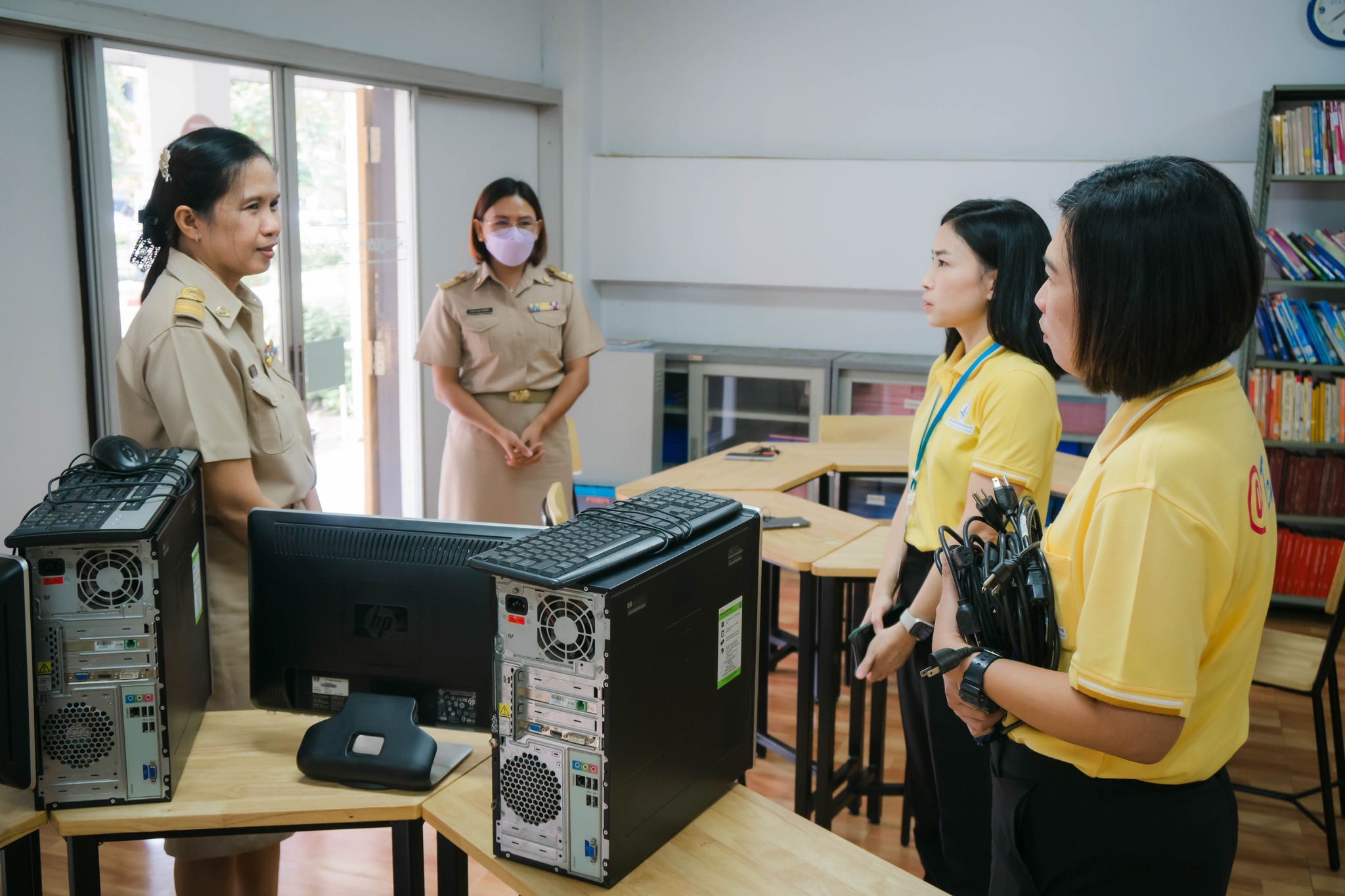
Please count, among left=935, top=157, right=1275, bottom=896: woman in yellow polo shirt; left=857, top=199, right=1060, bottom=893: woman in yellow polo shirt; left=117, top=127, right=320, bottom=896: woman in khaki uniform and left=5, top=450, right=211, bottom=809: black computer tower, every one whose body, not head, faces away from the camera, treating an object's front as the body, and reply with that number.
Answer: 1

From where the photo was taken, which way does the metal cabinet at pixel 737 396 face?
toward the camera

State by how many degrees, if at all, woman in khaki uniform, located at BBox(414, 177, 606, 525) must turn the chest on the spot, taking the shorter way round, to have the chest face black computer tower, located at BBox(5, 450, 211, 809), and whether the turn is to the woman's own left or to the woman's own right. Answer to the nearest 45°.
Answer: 0° — they already face it

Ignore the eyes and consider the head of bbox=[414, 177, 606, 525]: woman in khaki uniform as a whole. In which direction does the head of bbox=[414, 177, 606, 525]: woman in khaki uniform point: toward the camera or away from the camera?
toward the camera

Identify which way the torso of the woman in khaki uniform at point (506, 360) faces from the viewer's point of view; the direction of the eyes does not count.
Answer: toward the camera

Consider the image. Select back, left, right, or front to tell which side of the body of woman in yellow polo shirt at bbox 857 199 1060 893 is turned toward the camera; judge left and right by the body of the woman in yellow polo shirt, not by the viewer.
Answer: left

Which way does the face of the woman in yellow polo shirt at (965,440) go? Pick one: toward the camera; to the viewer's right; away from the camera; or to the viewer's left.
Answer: to the viewer's left

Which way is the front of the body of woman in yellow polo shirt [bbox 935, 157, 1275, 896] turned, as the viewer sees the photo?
to the viewer's left

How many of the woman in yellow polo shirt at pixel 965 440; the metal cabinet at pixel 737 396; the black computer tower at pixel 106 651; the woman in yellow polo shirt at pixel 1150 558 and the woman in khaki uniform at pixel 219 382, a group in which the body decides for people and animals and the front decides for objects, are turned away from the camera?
1

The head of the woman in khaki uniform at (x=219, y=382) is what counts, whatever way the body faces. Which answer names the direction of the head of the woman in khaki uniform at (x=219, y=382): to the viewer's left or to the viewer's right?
to the viewer's right

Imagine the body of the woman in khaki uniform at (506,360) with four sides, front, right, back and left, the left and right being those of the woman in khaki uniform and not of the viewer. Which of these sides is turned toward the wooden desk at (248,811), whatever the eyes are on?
front

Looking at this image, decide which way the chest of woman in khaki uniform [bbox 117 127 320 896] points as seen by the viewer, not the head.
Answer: to the viewer's right

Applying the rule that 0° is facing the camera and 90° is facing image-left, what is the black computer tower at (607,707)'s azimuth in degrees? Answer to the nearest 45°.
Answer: approximately 225°

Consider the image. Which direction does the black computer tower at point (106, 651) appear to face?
away from the camera

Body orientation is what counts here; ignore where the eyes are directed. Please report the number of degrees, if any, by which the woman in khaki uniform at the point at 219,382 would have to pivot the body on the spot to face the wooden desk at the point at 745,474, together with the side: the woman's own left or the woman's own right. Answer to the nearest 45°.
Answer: approximately 45° to the woman's own left

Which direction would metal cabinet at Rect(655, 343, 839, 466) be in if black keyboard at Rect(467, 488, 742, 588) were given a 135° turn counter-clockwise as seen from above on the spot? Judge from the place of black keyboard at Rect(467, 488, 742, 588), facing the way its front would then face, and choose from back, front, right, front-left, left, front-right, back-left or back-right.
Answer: front

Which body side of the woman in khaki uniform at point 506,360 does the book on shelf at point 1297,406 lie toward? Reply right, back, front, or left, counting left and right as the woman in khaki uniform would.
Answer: left

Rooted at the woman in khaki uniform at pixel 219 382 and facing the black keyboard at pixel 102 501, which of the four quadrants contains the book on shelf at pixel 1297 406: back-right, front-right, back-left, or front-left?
back-left

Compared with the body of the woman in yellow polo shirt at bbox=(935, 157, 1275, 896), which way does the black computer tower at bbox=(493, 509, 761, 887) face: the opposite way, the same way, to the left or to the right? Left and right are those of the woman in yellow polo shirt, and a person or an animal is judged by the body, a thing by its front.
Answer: to the right
